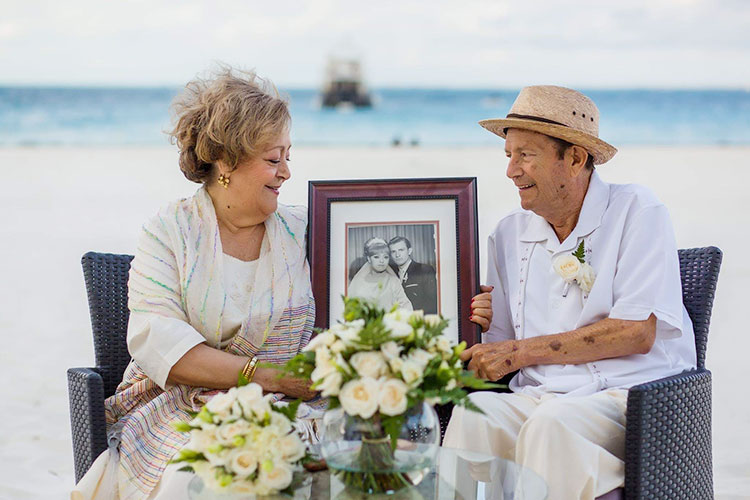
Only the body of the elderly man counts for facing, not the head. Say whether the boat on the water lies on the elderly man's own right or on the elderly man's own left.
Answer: on the elderly man's own right

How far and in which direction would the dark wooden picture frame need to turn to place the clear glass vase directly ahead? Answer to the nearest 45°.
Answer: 0° — it already faces it

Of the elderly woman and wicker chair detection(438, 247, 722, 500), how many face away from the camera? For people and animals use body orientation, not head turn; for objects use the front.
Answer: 0

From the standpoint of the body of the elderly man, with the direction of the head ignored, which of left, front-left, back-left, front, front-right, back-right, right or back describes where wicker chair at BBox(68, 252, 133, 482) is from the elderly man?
front-right

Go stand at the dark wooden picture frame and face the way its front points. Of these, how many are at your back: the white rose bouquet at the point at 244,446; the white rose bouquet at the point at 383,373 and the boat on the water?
1

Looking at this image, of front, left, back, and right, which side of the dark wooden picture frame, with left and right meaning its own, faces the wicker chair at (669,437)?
left

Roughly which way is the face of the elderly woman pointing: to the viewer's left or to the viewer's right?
to the viewer's right

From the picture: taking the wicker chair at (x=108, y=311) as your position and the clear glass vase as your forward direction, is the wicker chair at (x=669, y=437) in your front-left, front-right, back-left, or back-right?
front-left

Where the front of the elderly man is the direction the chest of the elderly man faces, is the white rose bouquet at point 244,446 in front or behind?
in front

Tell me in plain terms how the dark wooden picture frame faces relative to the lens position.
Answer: facing the viewer

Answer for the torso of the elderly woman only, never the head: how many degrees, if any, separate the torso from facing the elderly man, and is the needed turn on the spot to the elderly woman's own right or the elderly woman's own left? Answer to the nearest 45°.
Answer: approximately 45° to the elderly woman's own left

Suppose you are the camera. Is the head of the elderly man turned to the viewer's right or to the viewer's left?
to the viewer's left

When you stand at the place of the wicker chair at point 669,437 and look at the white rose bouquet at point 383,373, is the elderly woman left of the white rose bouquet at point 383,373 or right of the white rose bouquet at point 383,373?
right

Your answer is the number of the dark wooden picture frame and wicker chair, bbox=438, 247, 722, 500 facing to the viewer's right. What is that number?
0

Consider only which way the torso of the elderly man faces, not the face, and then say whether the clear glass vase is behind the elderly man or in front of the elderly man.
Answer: in front

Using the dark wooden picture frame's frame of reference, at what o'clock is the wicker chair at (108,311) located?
The wicker chair is roughly at 3 o'clock from the dark wooden picture frame.
